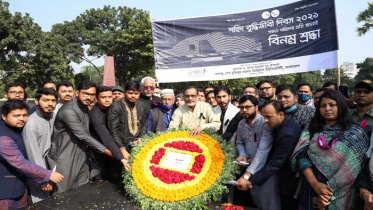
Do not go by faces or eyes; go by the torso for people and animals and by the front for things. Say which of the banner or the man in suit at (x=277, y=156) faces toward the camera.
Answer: the banner

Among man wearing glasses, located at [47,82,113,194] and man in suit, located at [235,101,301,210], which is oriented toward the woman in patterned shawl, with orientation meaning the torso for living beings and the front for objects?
the man wearing glasses

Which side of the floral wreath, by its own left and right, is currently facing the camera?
front

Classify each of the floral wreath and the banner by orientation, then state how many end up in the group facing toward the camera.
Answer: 2

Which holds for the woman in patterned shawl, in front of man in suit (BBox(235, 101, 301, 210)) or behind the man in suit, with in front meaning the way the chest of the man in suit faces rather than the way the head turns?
behind

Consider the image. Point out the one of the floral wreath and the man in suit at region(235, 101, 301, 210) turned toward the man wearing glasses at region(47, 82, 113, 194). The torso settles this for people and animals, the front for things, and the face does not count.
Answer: the man in suit

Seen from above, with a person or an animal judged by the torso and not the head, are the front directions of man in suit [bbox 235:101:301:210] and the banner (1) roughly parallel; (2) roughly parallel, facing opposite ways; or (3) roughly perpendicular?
roughly perpendicular

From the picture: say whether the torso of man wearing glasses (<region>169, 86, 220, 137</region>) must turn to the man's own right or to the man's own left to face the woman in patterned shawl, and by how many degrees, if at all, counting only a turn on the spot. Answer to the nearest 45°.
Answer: approximately 45° to the man's own left

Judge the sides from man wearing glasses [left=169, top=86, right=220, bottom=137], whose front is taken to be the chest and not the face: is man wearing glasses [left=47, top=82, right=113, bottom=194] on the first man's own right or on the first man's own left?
on the first man's own right

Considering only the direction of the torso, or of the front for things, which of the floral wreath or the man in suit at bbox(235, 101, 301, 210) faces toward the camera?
the floral wreath

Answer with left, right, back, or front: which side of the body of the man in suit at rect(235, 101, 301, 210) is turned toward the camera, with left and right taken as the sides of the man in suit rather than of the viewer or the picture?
left

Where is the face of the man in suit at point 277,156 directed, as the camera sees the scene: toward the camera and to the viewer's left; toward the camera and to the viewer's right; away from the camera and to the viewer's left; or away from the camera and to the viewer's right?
toward the camera and to the viewer's left

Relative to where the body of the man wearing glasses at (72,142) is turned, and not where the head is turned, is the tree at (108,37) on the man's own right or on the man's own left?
on the man's own left
